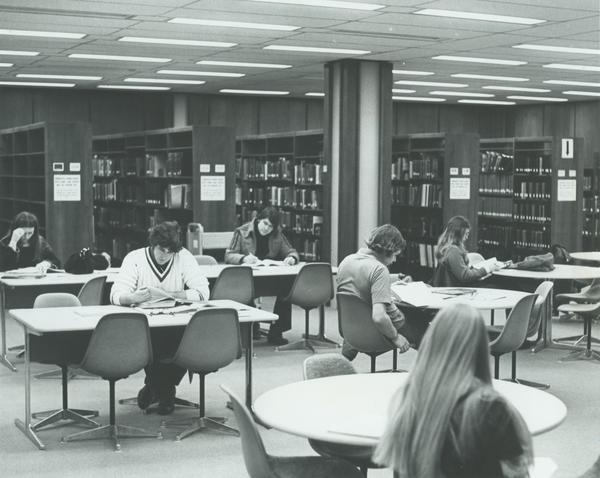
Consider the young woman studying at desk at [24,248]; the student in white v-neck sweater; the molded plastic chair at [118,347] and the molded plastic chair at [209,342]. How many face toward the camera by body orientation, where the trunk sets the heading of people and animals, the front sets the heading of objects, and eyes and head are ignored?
2

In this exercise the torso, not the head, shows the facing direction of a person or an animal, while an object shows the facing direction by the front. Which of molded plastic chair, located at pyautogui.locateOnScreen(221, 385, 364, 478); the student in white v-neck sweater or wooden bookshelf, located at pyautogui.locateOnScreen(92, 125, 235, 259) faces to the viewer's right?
the molded plastic chair

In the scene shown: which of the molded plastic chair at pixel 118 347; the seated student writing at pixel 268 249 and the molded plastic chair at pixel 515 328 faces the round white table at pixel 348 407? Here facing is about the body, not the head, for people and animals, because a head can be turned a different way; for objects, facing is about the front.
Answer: the seated student writing

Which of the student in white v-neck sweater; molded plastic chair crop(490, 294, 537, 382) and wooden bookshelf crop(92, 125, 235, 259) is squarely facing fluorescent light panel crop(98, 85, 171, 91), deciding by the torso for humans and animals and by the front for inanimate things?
the molded plastic chair

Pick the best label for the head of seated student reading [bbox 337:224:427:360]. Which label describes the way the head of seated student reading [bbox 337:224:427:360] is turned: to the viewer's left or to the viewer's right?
to the viewer's right

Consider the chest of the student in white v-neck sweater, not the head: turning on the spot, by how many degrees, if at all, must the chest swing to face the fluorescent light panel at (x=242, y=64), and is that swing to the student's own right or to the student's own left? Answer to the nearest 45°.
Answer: approximately 180°

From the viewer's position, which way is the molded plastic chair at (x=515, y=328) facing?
facing away from the viewer and to the left of the viewer
